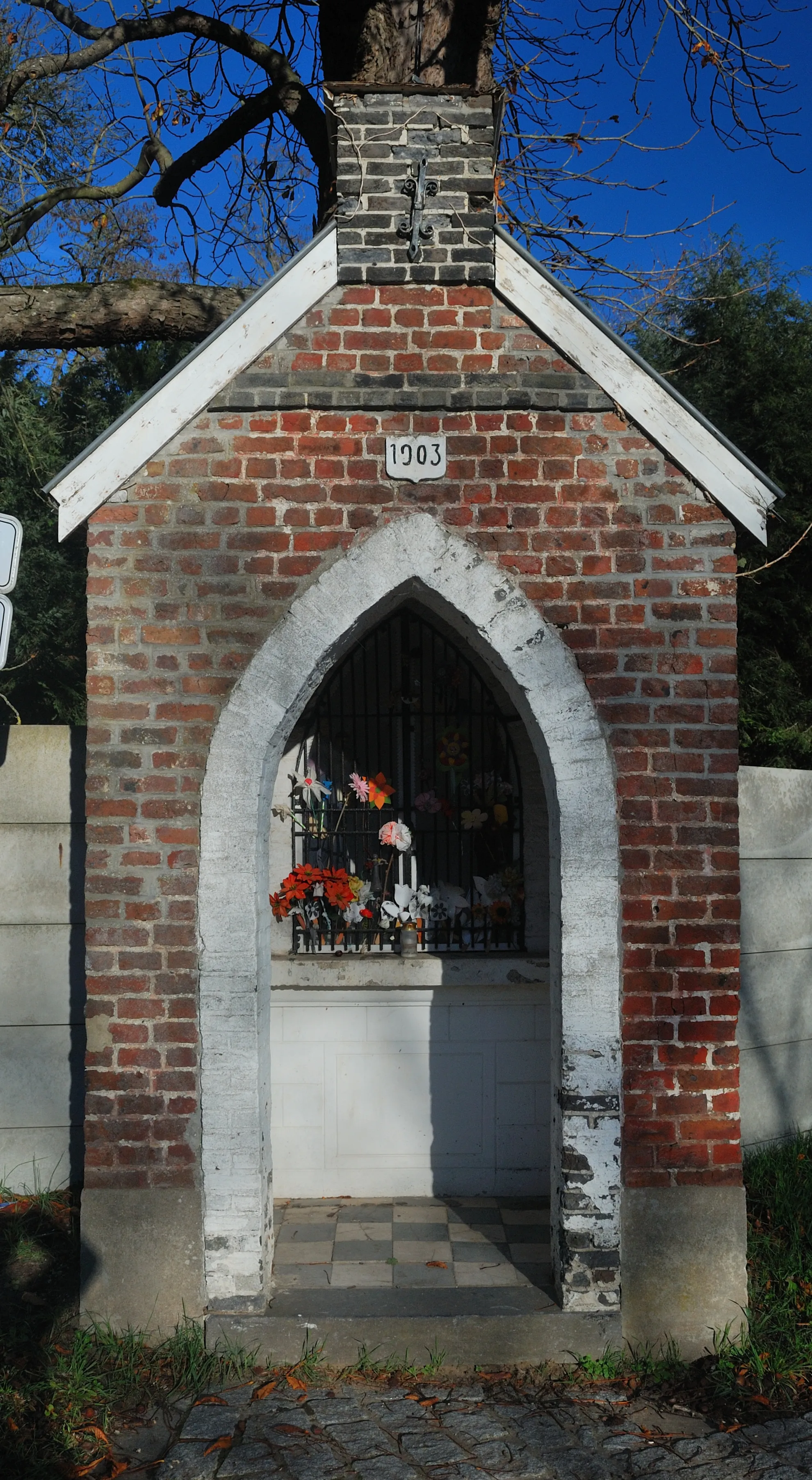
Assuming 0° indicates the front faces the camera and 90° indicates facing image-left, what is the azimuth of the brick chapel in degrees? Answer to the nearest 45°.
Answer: approximately 0°

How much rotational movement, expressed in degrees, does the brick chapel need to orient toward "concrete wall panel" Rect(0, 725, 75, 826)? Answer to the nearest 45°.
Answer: approximately 135° to its right

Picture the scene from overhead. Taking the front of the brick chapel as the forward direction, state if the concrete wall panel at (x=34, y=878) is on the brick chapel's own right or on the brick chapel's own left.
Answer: on the brick chapel's own right

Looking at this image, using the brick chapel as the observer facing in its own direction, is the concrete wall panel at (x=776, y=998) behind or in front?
behind
